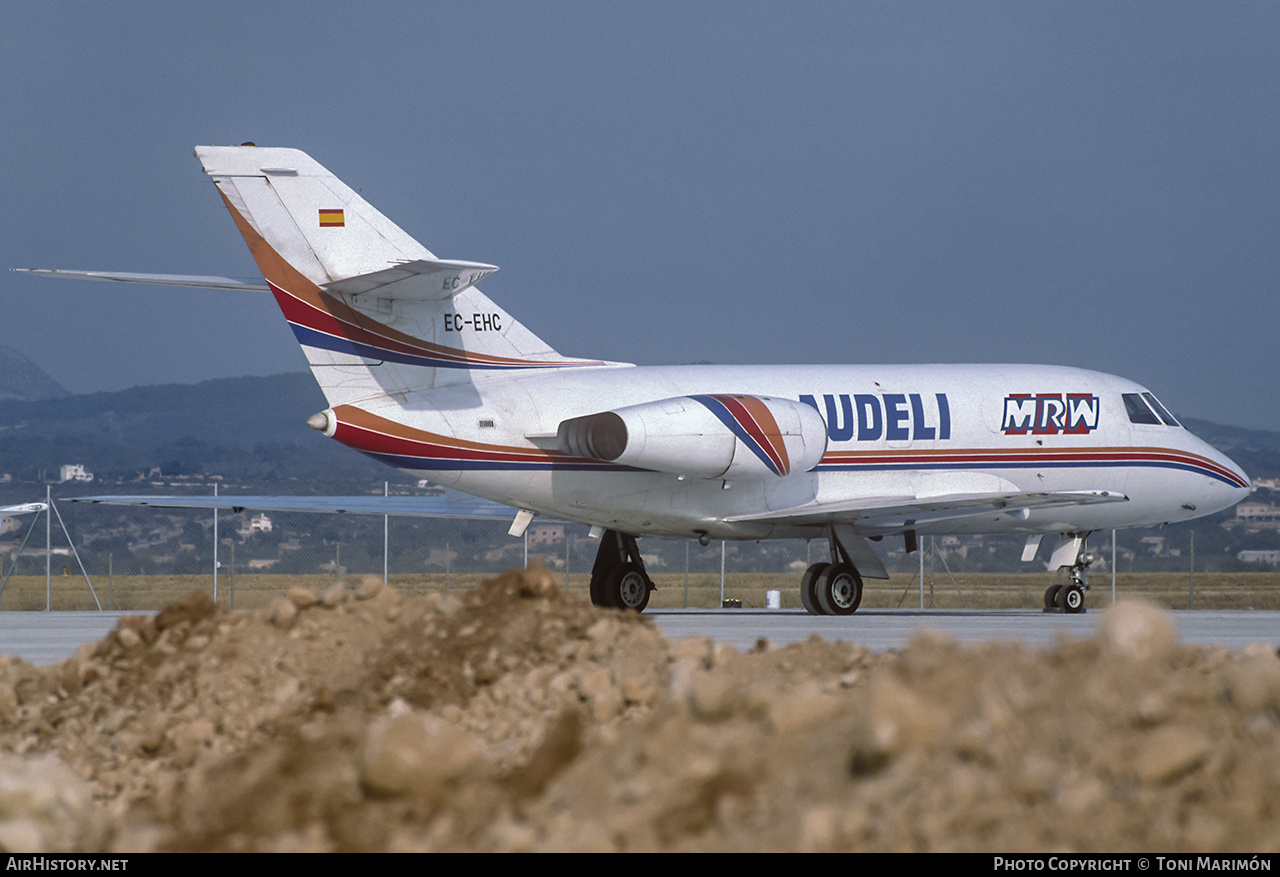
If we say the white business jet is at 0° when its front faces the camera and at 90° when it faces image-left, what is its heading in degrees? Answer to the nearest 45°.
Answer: approximately 225°
